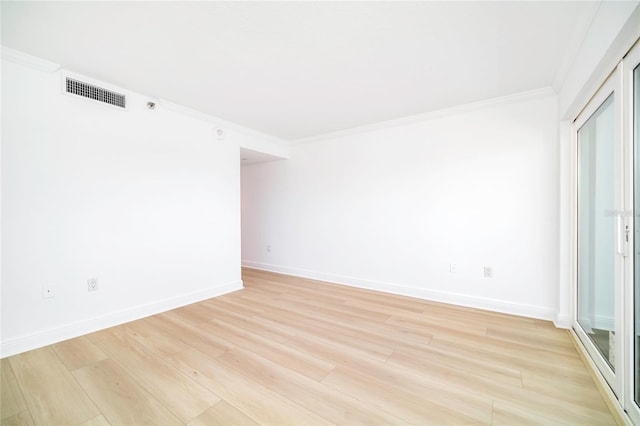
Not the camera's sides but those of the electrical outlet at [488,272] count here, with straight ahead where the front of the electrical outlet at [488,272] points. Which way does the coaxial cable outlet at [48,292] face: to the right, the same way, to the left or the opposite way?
to the left

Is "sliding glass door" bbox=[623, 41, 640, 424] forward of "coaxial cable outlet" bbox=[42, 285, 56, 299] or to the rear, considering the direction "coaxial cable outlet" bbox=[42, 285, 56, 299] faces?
forward

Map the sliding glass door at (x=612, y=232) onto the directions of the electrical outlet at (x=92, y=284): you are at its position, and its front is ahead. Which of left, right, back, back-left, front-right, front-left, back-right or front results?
front-left

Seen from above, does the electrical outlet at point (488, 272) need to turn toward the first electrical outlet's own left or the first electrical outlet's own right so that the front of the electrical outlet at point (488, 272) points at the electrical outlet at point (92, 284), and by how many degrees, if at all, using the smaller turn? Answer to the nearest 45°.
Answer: approximately 45° to the first electrical outlet's own right

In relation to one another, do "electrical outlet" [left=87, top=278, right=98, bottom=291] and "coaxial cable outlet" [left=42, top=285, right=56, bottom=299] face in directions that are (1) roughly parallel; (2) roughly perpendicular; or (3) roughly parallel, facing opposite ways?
roughly parallel

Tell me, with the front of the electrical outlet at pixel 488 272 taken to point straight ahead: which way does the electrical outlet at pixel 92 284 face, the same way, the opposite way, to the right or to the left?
to the left

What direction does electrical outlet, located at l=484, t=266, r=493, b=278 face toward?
toward the camera
